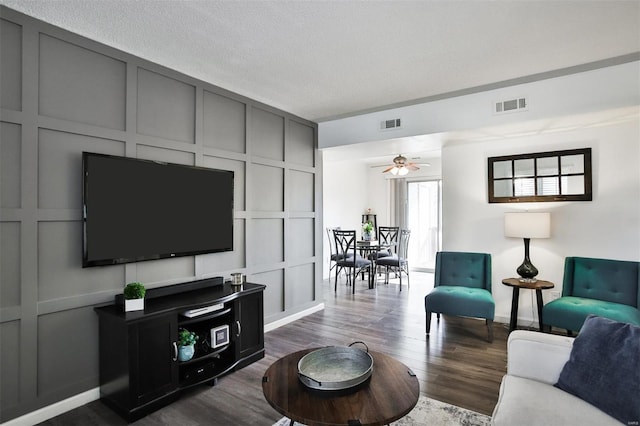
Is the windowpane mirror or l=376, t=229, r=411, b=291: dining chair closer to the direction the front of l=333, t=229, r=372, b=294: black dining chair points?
the dining chair

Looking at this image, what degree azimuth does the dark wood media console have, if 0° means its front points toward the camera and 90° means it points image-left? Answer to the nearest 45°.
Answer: approximately 315°

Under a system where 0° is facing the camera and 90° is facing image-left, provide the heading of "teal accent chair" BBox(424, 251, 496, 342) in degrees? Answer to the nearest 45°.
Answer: approximately 0°

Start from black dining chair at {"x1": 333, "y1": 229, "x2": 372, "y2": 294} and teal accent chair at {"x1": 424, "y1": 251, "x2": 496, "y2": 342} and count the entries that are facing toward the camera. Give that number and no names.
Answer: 1

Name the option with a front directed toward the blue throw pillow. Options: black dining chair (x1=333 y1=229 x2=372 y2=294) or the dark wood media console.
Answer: the dark wood media console

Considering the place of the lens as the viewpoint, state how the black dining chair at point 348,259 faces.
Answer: facing away from the viewer and to the right of the viewer

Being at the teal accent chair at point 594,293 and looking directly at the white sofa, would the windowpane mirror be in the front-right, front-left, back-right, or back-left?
back-right

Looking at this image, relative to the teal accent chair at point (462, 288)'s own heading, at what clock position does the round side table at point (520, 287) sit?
The round side table is roughly at 9 o'clock from the teal accent chair.

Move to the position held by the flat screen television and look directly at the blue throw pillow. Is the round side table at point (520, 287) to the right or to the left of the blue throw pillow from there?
left

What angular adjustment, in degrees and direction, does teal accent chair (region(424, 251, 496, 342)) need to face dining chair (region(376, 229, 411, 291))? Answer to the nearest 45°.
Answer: approximately 135° to its right
